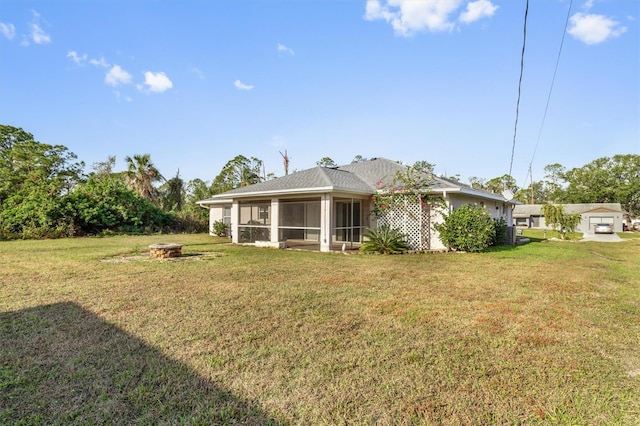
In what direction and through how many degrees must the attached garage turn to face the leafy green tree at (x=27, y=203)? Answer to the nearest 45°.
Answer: approximately 45° to its right

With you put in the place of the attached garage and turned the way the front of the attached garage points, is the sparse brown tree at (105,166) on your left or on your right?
on your right

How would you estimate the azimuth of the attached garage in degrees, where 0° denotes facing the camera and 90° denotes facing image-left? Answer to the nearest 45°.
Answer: approximately 0°

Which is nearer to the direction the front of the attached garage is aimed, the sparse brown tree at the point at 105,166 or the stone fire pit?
the stone fire pit
